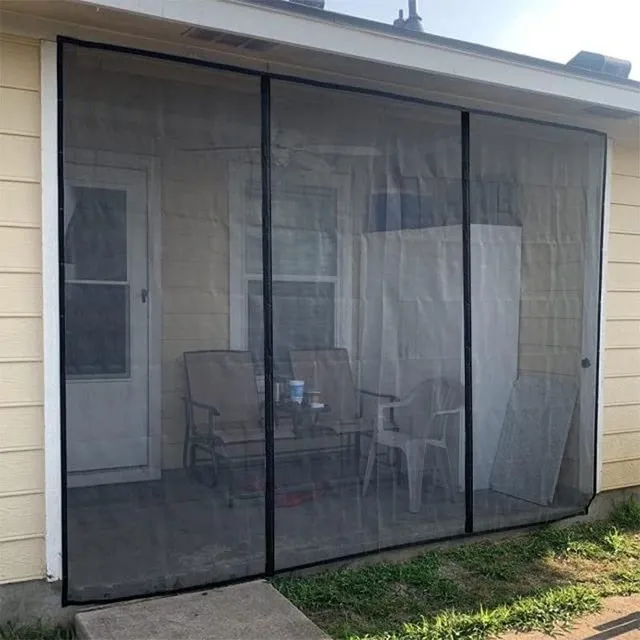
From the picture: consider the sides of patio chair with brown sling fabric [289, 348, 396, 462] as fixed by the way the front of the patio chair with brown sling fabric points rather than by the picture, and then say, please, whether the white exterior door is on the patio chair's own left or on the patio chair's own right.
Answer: on the patio chair's own right

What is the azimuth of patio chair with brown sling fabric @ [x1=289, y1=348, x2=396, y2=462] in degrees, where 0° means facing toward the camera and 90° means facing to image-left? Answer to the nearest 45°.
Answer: approximately 315°

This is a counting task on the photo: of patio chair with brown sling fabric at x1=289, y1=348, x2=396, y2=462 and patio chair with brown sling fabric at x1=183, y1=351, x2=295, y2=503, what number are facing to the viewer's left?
0

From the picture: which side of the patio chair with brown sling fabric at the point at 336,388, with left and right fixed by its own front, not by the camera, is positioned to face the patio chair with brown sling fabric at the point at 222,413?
right

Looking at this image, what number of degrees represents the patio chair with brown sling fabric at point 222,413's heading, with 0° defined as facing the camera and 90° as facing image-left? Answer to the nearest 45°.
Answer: approximately 315°
